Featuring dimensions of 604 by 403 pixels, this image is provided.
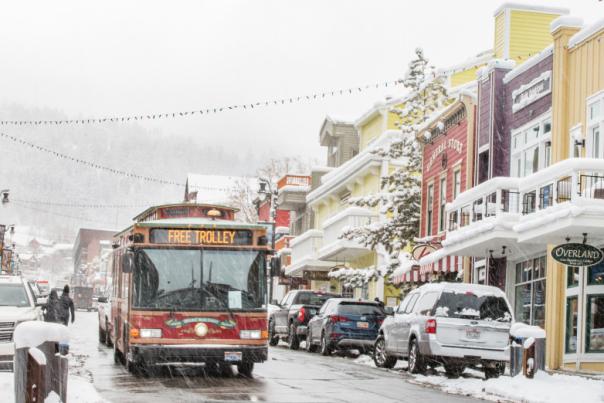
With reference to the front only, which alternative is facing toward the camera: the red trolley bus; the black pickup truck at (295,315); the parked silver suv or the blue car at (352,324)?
the red trolley bus

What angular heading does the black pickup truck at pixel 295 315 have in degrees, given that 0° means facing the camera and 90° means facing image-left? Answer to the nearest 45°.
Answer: approximately 135°

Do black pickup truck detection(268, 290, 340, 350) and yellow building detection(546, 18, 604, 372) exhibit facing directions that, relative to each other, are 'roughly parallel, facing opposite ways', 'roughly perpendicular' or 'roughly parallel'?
roughly perpendicular

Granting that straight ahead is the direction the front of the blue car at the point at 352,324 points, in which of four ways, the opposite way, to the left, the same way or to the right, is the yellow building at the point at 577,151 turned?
to the left

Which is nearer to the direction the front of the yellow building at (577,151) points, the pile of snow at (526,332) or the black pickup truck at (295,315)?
the pile of snow

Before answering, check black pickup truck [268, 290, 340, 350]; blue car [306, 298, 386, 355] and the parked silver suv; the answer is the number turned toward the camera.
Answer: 0

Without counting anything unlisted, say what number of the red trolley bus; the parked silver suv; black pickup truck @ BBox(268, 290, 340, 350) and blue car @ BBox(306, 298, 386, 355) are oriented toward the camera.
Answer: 1

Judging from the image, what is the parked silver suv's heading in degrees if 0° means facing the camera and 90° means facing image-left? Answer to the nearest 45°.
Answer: approximately 135°

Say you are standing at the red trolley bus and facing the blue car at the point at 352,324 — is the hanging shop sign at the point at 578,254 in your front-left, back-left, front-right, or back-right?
front-right

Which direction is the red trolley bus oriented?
toward the camera

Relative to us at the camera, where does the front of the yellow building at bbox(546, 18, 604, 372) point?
facing the viewer and to the left of the viewer

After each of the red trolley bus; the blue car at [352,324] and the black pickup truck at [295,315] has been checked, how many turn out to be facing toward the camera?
1

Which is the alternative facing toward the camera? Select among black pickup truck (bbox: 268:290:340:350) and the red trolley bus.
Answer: the red trolley bus

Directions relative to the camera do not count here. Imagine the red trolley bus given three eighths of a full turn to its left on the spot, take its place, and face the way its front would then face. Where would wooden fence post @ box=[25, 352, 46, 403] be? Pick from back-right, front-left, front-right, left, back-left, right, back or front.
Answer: back-right
